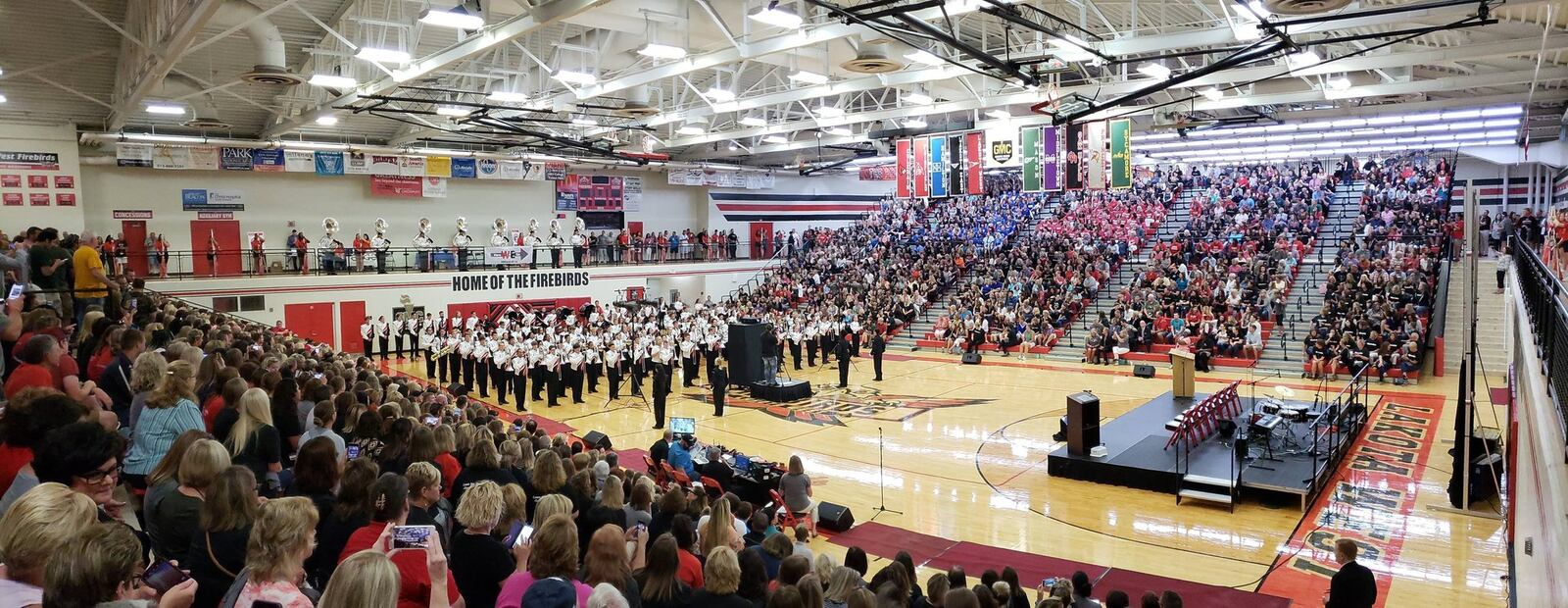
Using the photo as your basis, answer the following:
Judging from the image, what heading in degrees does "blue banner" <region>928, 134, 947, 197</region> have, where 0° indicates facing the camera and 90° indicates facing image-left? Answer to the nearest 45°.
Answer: approximately 0°

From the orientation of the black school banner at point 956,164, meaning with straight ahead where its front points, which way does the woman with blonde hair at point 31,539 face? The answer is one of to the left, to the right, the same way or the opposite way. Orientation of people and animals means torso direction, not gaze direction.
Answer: the opposite way

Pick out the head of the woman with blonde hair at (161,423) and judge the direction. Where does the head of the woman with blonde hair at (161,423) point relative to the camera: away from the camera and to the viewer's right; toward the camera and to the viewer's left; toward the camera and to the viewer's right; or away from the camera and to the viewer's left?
away from the camera and to the viewer's right

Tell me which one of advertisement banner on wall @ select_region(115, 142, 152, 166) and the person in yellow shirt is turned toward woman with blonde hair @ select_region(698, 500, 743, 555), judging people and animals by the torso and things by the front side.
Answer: the advertisement banner on wall

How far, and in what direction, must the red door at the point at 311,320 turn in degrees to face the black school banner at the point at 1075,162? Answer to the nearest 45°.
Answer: approximately 45° to its left

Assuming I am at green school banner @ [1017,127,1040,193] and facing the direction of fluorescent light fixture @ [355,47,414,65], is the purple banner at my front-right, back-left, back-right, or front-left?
back-left

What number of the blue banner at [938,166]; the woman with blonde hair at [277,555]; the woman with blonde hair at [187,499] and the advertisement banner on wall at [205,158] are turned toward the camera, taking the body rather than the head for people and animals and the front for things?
2

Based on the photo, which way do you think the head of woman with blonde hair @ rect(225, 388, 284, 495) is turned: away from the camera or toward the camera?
away from the camera
